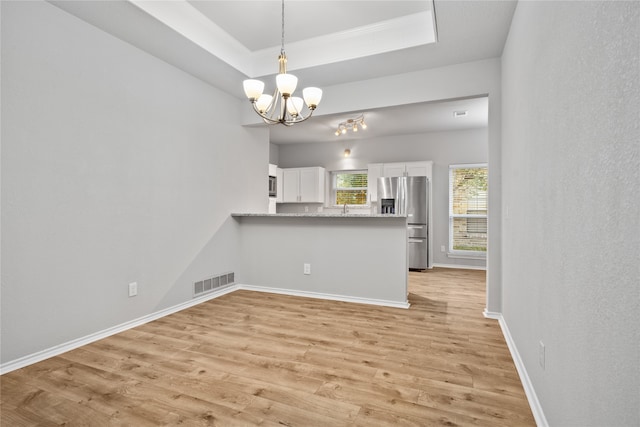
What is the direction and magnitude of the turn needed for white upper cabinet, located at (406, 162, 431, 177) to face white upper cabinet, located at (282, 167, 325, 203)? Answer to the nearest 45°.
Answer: approximately 90° to its right

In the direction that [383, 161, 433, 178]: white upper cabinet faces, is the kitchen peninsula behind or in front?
in front

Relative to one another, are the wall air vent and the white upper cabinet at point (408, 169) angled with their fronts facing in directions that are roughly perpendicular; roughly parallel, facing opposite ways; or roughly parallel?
roughly perpendicular

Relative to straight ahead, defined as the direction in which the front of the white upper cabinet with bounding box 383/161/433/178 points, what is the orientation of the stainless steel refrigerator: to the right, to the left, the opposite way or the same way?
the same way

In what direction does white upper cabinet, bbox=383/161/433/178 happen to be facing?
toward the camera

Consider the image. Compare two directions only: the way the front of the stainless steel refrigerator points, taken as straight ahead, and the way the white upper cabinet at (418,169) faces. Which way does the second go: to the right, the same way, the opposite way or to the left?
the same way

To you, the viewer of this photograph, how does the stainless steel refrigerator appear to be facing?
facing the viewer

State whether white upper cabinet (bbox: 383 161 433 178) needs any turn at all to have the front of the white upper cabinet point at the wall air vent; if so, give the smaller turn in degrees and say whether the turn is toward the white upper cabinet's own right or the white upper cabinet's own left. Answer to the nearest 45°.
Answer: approximately 45° to the white upper cabinet's own right

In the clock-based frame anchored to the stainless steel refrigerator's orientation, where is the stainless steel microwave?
The stainless steel microwave is roughly at 3 o'clock from the stainless steel refrigerator.

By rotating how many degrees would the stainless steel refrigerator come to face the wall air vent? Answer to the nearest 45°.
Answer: approximately 45° to its right

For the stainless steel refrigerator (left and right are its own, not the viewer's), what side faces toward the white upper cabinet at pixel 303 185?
right

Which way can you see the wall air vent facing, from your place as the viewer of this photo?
facing the viewer and to the right of the viewer

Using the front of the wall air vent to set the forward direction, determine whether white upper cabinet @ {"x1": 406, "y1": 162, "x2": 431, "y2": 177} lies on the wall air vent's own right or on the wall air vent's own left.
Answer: on the wall air vent's own left

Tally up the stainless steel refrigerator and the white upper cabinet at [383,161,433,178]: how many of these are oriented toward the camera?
2
